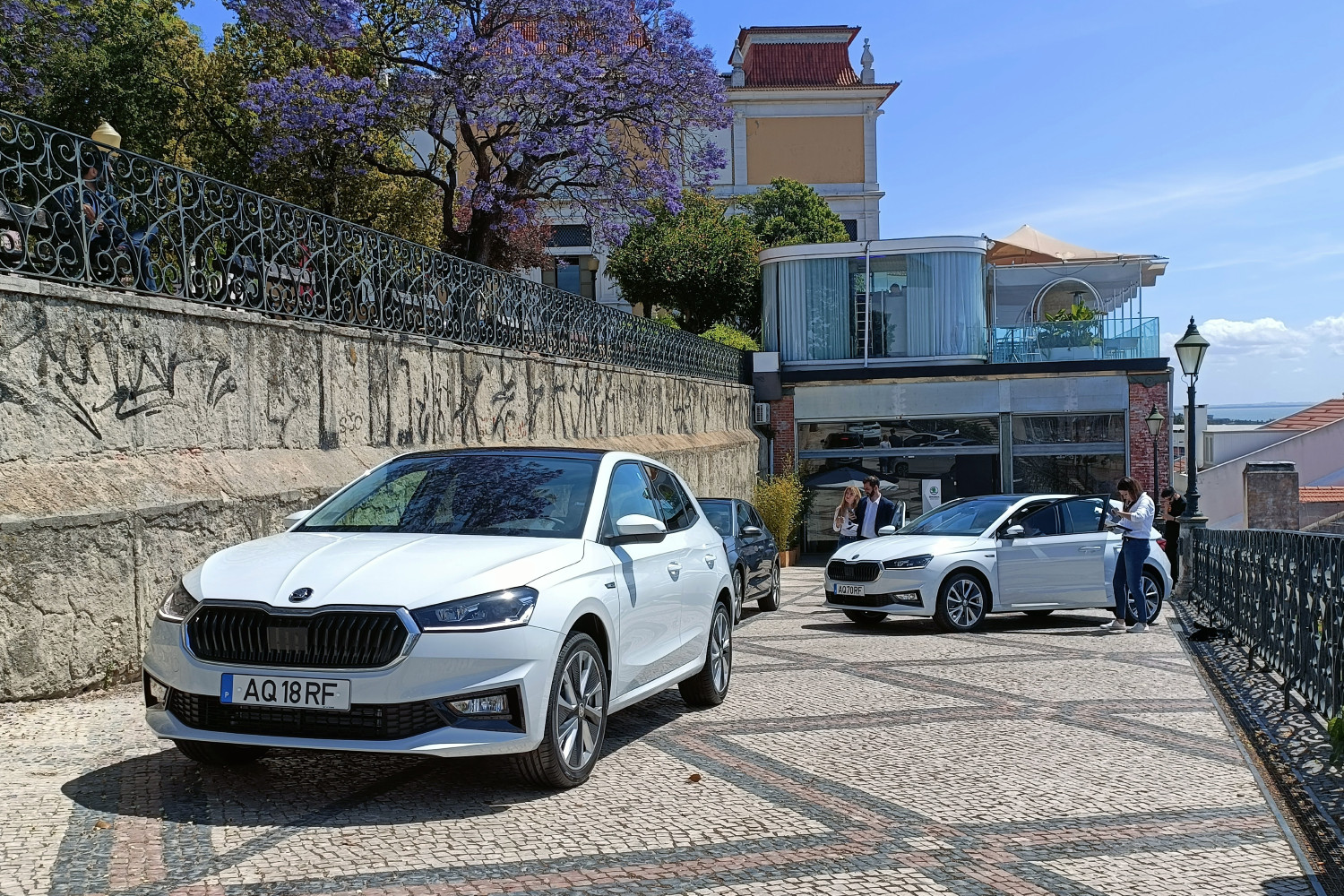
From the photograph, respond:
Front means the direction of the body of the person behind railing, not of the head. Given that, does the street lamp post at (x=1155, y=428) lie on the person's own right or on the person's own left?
on the person's own left

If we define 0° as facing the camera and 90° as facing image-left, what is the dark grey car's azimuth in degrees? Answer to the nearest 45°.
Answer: approximately 45°

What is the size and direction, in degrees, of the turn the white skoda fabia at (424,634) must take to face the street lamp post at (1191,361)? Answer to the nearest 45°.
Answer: approximately 180°

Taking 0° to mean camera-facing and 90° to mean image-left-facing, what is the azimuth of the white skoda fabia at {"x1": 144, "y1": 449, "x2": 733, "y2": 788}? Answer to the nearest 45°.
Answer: approximately 45°

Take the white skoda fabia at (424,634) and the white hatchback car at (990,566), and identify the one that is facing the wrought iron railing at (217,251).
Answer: the white hatchback car

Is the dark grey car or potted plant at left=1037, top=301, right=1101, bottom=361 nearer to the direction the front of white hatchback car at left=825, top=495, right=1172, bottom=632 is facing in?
the dark grey car

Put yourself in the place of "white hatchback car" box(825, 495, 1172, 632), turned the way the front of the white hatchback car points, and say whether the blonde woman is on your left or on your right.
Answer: on your right

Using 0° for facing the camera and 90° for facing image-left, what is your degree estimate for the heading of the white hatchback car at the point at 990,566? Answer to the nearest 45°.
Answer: approximately 45°

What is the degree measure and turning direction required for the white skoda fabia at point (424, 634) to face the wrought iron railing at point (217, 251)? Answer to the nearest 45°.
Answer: approximately 135° to its right
